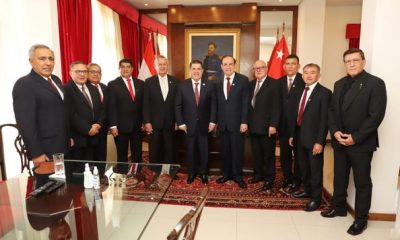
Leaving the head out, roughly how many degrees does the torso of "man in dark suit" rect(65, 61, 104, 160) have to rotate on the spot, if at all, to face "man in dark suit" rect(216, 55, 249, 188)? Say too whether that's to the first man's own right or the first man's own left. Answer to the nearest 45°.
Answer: approximately 45° to the first man's own left

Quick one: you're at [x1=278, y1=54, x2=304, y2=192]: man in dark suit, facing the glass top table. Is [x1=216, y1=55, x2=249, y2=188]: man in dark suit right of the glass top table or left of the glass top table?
right

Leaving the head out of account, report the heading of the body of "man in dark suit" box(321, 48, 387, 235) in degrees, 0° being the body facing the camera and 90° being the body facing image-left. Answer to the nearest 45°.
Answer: approximately 45°

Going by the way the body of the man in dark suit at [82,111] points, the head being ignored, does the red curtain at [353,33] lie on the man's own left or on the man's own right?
on the man's own left

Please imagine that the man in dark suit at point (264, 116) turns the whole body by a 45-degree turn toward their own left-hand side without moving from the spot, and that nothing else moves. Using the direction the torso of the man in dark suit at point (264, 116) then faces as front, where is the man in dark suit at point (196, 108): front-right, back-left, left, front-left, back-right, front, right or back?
right

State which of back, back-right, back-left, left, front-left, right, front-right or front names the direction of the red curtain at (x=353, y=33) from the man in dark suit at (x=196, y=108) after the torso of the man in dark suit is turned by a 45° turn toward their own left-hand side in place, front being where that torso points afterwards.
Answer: left

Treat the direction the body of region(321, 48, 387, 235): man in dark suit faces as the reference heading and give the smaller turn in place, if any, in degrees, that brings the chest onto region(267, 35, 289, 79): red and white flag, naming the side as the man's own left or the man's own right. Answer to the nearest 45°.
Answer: approximately 90° to the man's own right
